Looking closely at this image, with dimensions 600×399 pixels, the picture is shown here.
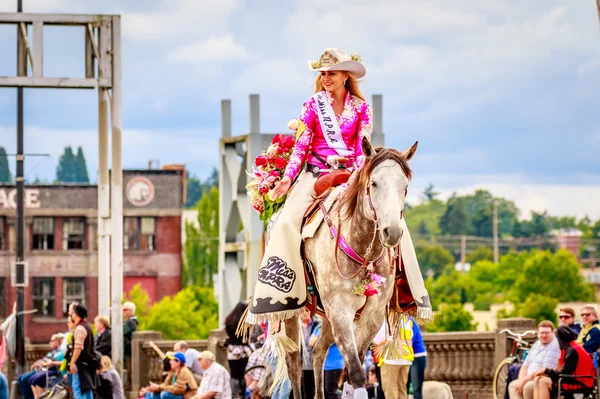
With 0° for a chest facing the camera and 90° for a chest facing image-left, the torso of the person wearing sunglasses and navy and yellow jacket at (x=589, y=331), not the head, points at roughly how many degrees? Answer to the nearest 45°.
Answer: approximately 45°

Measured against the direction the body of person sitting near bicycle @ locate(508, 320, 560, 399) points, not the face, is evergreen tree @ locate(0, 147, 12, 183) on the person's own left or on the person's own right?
on the person's own right

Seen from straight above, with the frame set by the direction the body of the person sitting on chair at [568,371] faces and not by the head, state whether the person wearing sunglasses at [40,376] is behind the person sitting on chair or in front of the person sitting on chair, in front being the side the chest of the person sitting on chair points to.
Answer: in front

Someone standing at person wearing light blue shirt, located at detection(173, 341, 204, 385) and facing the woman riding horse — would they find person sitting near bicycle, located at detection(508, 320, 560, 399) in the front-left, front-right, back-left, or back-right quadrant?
front-left

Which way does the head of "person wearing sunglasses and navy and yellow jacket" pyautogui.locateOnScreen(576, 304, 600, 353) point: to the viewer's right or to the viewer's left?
to the viewer's left

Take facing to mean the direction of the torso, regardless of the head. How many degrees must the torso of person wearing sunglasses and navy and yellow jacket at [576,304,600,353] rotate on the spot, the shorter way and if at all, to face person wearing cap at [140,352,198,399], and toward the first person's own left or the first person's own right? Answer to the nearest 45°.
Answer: approximately 45° to the first person's own right
